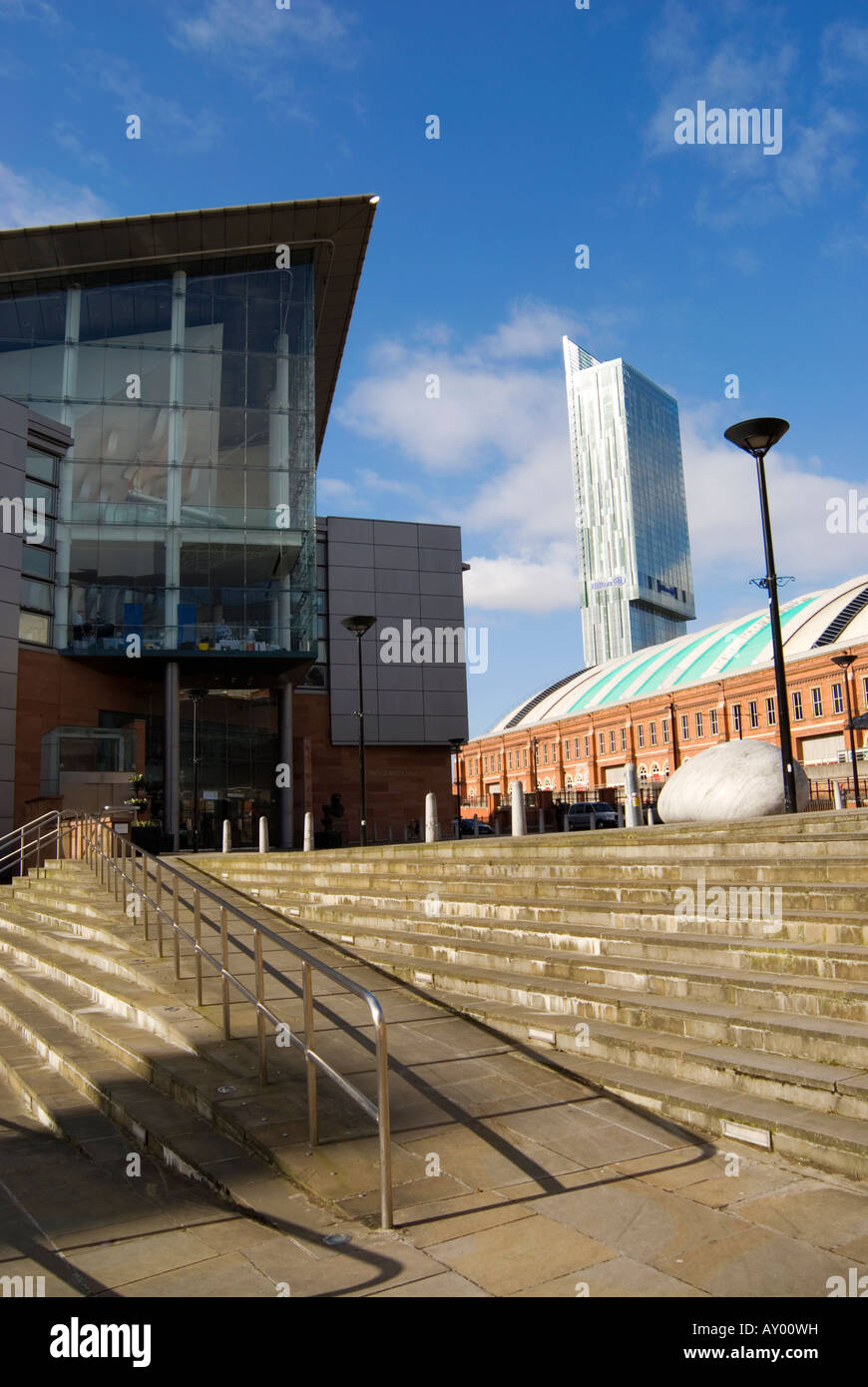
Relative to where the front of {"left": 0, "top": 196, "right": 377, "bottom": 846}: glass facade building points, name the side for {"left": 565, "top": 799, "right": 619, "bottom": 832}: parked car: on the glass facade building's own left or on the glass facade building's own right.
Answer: on the glass facade building's own left

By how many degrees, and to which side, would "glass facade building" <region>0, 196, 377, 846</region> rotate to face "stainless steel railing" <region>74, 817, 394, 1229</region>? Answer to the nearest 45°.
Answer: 0° — it already faces it

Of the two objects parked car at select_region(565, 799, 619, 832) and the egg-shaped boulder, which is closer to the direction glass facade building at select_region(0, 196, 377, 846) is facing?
the egg-shaped boulder

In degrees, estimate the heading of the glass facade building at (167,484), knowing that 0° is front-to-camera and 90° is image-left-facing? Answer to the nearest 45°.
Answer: approximately 0°

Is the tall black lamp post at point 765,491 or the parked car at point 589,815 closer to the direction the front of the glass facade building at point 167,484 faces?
the tall black lamp post

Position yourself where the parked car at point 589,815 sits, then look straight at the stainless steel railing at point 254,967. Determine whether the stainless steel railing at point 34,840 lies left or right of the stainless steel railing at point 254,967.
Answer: right
